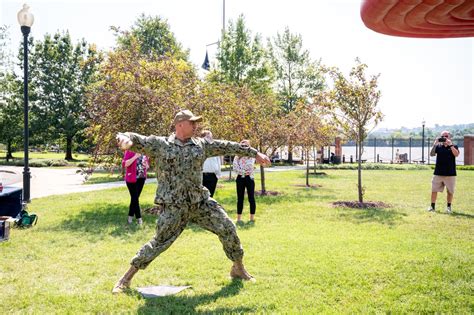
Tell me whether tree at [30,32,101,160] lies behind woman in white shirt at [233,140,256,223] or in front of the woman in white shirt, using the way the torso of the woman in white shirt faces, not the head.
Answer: behind

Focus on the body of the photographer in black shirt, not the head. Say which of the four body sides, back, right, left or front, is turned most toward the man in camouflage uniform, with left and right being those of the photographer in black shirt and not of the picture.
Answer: front

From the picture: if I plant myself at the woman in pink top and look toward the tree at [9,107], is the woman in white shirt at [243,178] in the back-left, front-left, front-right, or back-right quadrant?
back-right

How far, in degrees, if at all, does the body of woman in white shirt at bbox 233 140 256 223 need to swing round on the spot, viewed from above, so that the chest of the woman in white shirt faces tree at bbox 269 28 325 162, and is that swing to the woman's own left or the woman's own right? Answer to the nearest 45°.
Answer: approximately 180°

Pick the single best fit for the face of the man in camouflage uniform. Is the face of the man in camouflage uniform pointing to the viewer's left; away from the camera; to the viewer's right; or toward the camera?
to the viewer's right

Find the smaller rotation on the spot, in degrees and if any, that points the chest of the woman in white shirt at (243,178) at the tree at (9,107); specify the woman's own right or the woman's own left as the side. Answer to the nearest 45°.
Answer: approximately 135° to the woman's own right

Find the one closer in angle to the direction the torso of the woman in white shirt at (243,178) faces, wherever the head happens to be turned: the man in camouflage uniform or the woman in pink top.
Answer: the man in camouflage uniform

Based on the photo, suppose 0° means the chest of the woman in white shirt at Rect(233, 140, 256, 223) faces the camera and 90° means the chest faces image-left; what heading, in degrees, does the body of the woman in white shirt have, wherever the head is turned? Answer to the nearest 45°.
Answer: approximately 0°

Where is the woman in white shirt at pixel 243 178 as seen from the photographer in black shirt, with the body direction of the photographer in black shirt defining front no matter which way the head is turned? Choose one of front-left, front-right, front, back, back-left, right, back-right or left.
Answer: front-right

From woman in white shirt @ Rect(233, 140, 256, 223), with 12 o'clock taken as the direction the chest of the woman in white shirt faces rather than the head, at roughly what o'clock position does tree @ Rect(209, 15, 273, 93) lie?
The tree is roughly at 6 o'clock from the woman in white shirt.
